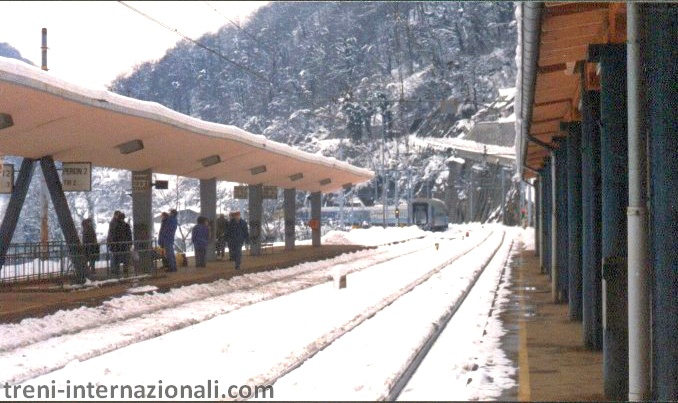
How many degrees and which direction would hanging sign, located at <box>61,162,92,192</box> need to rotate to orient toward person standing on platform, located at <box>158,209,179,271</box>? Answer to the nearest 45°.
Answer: approximately 135° to its left

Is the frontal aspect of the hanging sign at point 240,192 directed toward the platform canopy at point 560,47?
yes

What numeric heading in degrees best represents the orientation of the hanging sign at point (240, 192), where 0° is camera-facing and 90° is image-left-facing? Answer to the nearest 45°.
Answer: approximately 0°

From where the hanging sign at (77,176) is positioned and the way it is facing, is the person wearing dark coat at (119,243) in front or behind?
behind

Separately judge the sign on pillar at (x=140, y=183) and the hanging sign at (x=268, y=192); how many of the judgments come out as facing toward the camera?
2

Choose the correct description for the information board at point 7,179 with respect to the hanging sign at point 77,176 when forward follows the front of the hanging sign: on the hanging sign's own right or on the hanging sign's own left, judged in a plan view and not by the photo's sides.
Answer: on the hanging sign's own right
